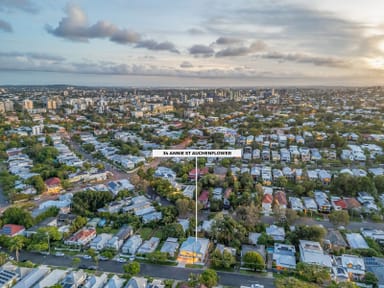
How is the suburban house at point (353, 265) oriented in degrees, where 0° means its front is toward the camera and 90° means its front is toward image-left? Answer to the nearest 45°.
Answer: approximately 0°

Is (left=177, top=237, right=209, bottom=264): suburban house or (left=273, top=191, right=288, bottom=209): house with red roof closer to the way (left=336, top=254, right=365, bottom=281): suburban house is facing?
the suburban house

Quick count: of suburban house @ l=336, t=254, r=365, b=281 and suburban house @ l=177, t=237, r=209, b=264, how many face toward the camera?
2

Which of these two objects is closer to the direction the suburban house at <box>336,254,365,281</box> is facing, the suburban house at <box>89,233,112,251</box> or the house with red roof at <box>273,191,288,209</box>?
the suburban house

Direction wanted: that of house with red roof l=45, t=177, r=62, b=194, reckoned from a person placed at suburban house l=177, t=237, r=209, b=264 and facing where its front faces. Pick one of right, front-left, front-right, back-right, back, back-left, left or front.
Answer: back-right

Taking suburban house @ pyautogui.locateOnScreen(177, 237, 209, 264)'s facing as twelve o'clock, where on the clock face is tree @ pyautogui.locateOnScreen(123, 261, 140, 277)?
The tree is roughly at 2 o'clock from the suburban house.

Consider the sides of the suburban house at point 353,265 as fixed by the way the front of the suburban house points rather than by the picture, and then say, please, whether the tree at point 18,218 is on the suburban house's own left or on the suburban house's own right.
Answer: on the suburban house's own right

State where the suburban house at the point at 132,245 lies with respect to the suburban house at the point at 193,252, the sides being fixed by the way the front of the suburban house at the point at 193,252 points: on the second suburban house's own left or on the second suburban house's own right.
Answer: on the second suburban house's own right

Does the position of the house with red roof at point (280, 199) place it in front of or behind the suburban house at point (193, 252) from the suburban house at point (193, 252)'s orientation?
behind

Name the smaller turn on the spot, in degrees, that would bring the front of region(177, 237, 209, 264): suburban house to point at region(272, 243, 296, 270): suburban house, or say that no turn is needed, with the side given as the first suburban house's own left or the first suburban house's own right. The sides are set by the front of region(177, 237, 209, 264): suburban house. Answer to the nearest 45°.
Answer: approximately 90° to the first suburban house's own left

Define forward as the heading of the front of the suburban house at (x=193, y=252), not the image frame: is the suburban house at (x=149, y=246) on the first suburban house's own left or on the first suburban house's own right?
on the first suburban house's own right

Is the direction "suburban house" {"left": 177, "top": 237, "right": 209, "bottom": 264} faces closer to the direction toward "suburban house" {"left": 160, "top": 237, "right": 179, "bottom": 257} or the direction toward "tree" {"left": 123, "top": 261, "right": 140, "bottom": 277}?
the tree

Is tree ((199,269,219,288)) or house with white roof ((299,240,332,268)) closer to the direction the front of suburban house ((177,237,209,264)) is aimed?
the tree

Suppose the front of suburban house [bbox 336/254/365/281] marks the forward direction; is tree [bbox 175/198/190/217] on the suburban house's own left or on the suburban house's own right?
on the suburban house's own right

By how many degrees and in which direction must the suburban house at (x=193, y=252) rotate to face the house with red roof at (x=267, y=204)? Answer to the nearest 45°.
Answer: approximately 135° to its left
